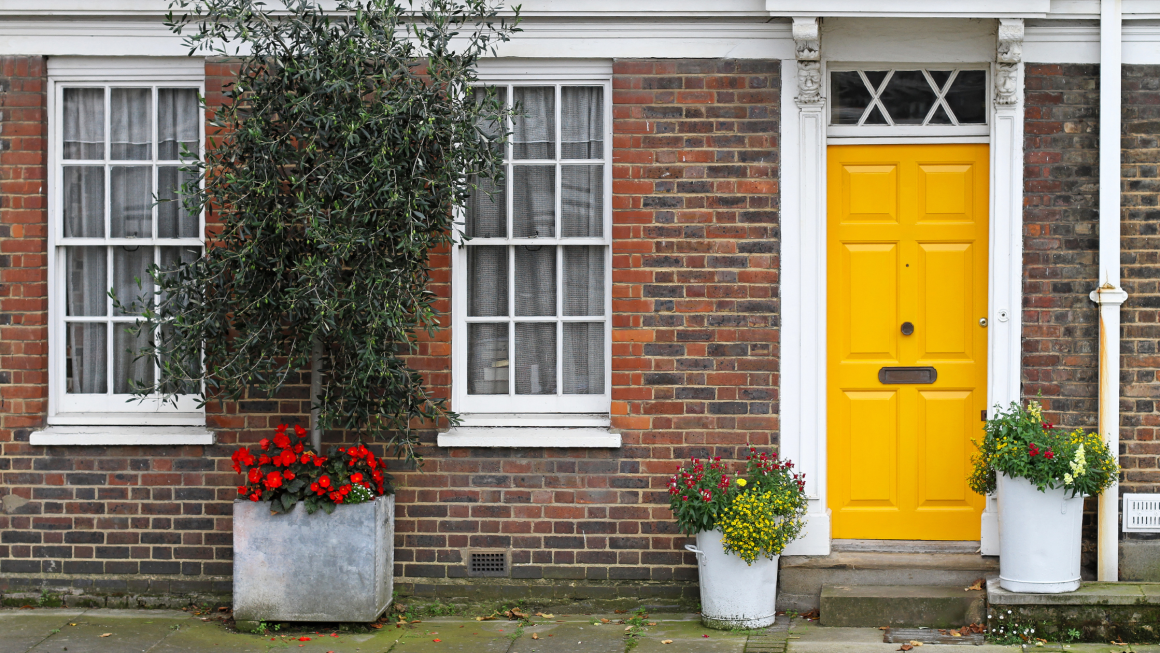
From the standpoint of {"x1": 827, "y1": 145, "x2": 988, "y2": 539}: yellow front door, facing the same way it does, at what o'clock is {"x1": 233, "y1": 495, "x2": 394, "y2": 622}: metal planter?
The metal planter is roughly at 2 o'clock from the yellow front door.

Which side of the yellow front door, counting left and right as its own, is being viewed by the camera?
front

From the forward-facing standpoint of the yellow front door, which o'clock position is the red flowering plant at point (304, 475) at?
The red flowering plant is roughly at 2 o'clock from the yellow front door.

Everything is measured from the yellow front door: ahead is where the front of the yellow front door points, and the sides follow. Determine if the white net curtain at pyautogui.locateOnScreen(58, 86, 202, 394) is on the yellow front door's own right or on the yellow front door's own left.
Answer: on the yellow front door's own right

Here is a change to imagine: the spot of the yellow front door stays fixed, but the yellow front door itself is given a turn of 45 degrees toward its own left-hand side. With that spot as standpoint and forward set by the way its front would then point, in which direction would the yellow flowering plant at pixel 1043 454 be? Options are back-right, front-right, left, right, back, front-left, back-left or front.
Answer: front

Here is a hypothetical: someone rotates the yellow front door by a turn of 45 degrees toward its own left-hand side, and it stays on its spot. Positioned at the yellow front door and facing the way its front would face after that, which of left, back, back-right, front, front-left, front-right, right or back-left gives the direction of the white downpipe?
front-left
